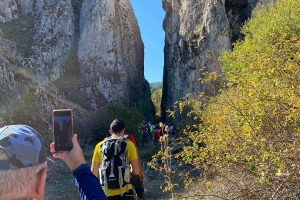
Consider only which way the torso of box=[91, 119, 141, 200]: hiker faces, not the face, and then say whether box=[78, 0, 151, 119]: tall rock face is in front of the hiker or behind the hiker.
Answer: in front

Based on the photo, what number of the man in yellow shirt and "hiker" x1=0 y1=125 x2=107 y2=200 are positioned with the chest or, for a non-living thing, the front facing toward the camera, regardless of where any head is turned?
0

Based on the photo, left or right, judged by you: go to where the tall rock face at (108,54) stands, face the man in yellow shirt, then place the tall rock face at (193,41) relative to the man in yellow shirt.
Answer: left

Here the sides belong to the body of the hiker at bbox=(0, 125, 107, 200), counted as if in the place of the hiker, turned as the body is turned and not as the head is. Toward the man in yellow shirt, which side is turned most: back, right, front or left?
front

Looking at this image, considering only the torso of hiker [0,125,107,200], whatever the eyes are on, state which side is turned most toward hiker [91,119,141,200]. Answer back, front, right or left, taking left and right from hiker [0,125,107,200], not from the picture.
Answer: front

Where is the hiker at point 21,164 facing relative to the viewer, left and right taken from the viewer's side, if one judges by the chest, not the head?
facing away from the viewer and to the right of the viewer

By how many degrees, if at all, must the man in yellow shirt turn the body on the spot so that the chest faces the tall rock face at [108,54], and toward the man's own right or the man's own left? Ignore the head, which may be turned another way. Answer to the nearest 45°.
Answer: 0° — they already face it

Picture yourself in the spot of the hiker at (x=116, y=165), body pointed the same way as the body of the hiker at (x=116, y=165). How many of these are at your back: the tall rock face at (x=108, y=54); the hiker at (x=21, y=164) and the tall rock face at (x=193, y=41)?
1

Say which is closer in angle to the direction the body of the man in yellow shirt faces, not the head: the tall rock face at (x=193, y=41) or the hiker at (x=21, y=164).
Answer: the tall rock face

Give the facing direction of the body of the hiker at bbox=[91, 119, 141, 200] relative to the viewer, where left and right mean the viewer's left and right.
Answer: facing away from the viewer

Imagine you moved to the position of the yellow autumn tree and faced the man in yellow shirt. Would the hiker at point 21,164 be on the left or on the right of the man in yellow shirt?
left

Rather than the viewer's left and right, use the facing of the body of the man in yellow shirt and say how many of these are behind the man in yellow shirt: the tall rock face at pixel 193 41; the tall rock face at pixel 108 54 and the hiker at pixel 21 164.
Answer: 1
